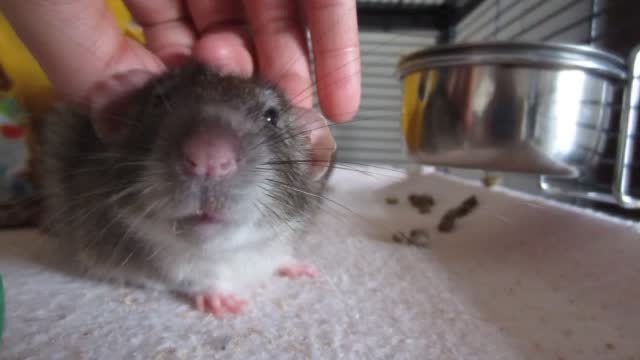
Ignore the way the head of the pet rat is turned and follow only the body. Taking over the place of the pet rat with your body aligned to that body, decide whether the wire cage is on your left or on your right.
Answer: on your left

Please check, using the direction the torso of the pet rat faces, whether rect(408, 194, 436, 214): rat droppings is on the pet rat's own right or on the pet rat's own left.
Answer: on the pet rat's own left

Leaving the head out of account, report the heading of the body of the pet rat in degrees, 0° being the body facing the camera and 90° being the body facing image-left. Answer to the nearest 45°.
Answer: approximately 0°

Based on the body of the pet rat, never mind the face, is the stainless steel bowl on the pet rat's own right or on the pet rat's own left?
on the pet rat's own left
